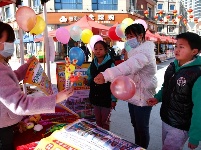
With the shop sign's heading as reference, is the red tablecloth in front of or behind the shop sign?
in front

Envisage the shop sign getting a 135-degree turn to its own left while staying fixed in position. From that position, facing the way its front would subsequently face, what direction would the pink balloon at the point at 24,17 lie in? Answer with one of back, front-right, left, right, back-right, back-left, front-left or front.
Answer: back-right

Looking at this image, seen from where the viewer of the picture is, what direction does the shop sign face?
facing the viewer
